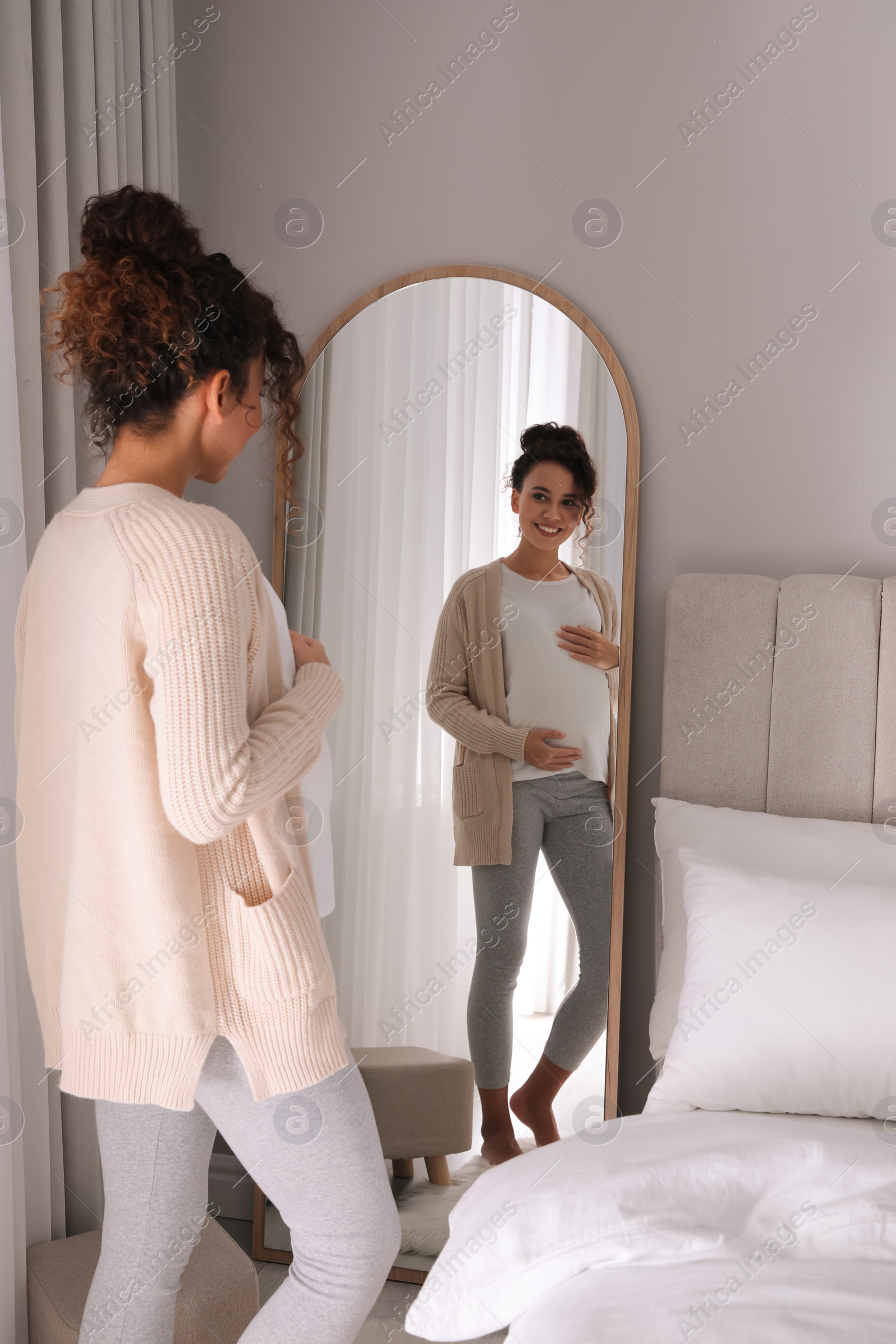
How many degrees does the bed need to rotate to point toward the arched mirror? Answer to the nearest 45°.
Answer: approximately 135° to its right

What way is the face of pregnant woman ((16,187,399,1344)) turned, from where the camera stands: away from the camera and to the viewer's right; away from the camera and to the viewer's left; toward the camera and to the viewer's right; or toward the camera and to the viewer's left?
away from the camera and to the viewer's right

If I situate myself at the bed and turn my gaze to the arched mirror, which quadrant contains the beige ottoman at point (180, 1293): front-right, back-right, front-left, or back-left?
front-left

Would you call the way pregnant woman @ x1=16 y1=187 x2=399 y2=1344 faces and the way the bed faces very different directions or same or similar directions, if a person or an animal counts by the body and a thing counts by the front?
very different directions

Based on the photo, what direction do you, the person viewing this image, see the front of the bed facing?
facing the viewer

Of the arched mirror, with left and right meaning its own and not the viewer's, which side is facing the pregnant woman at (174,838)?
front

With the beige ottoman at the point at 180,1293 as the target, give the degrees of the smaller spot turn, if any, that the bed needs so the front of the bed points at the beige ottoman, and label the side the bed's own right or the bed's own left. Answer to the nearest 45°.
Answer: approximately 90° to the bed's own right

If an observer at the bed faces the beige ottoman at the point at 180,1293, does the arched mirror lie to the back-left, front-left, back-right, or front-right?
front-right

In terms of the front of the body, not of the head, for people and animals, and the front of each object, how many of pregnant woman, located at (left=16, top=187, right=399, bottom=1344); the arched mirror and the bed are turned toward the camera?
2

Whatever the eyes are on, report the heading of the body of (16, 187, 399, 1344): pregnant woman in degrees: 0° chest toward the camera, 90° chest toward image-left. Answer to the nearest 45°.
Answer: approximately 225°
